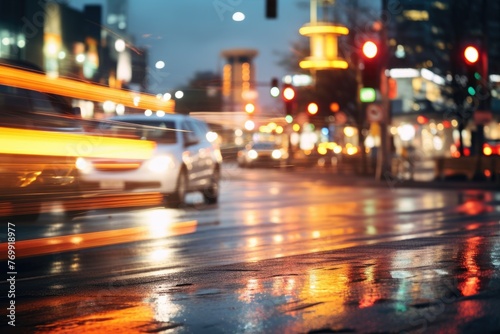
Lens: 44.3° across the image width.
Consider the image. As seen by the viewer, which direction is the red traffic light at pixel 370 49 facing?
toward the camera

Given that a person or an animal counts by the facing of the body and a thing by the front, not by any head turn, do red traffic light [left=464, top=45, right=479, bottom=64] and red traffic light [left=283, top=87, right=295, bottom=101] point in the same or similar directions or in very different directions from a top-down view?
same or similar directions

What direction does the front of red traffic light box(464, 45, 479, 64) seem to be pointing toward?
toward the camera

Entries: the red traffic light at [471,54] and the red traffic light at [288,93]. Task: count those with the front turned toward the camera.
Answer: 2

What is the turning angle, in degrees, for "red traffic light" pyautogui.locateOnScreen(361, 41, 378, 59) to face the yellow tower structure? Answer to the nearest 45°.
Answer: approximately 180°

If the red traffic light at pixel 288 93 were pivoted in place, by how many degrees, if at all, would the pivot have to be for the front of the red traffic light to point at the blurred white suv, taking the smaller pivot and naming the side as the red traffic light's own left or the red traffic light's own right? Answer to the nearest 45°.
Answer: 0° — it already faces it

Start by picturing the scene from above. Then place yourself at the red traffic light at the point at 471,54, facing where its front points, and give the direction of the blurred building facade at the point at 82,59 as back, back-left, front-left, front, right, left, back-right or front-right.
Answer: front-right

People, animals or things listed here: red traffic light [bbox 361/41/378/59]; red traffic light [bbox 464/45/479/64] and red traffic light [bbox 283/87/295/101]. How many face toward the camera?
3

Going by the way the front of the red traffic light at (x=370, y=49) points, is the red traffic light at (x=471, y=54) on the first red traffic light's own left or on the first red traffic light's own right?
on the first red traffic light's own left

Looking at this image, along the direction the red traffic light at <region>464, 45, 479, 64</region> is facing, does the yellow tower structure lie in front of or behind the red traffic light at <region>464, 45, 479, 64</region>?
behind

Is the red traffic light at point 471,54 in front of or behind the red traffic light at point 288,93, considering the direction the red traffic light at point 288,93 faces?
in front
